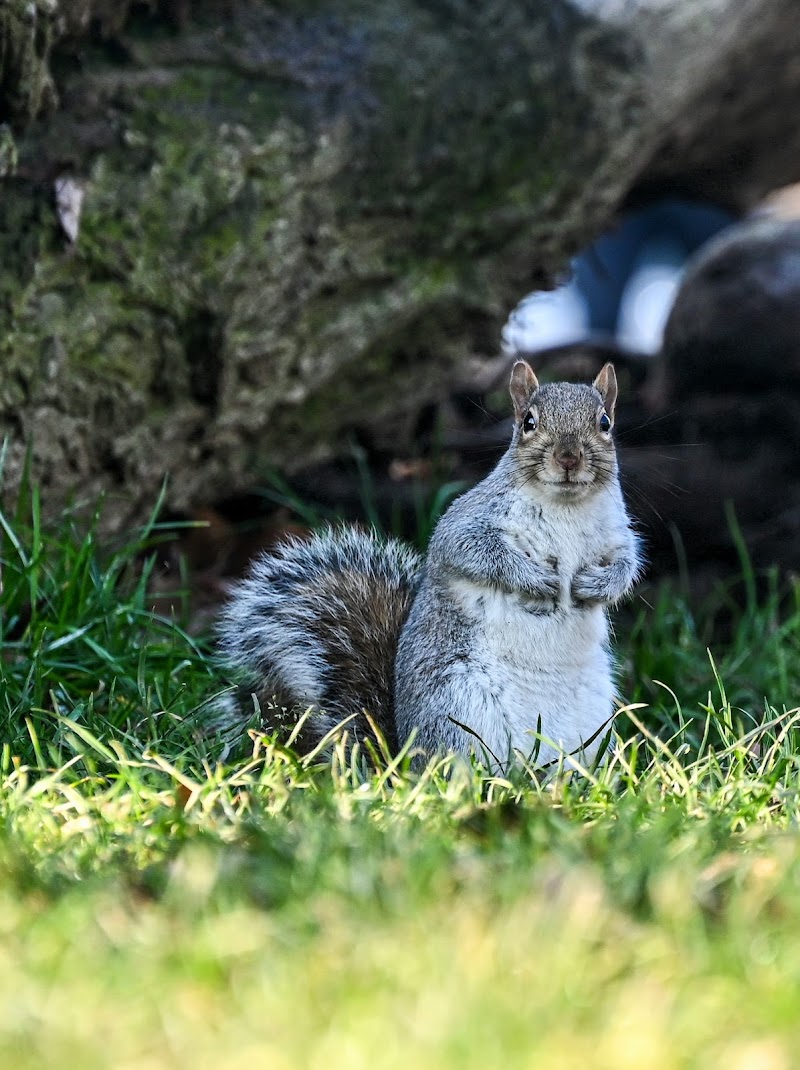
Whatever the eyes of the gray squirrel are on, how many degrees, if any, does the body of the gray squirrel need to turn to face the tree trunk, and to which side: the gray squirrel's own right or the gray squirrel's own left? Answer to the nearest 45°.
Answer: approximately 135° to the gray squirrel's own left

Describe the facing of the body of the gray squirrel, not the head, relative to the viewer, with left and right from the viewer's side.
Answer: facing the viewer and to the right of the viewer
